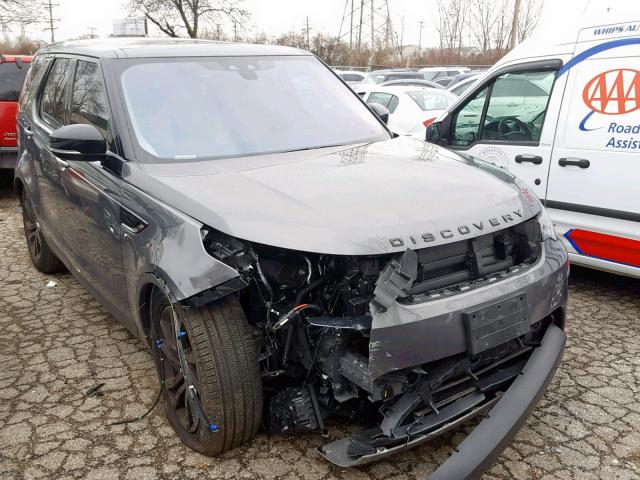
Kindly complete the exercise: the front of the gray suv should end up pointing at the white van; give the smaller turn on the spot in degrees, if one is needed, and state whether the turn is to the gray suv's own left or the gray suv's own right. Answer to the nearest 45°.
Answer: approximately 90° to the gray suv's own left

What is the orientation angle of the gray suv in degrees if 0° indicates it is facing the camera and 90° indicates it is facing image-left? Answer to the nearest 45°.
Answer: approximately 315°

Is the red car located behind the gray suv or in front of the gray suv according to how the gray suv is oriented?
behind

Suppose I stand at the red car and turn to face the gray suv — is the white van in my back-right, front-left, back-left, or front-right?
front-left
